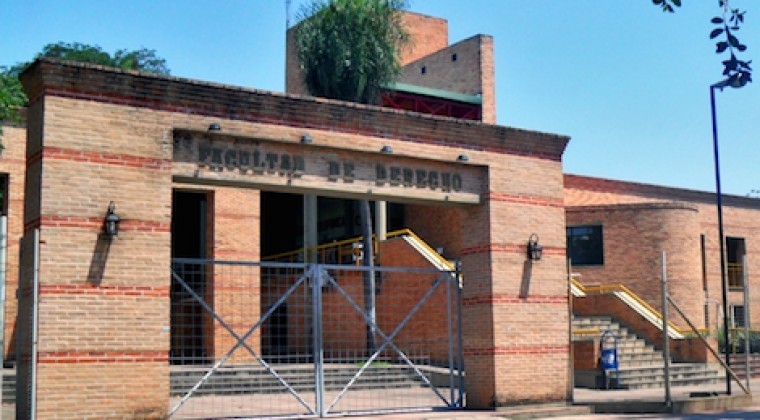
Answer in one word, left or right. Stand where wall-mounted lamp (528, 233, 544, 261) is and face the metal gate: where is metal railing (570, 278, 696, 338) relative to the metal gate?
right

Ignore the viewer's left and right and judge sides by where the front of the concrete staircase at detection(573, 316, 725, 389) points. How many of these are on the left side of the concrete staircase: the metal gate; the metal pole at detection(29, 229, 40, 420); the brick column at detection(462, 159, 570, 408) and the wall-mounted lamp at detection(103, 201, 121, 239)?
0

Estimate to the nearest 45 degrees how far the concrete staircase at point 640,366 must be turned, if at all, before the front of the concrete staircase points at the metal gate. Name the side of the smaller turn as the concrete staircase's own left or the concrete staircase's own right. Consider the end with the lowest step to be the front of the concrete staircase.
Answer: approximately 135° to the concrete staircase's own right

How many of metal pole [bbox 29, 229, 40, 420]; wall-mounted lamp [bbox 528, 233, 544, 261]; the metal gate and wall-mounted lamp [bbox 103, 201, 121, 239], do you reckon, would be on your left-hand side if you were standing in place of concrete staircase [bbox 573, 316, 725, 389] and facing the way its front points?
0

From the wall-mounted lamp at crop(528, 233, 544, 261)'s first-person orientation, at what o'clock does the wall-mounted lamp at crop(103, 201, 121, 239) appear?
the wall-mounted lamp at crop(103, 201, 121, 239) is roughly at 3 o'clock from the wall-mounted lamp at crop(528, 233, 544, 261).

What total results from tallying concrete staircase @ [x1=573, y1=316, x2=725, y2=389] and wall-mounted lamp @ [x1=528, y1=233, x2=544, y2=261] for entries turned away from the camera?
0

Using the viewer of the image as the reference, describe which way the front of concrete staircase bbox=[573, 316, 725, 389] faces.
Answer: facing the viewer and to the right of the viewer

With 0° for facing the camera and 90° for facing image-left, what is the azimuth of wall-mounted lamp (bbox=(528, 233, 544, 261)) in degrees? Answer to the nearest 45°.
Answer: approximately 315°

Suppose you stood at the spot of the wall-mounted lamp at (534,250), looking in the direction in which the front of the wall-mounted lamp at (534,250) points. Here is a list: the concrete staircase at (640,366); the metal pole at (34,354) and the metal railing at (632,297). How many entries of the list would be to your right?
1

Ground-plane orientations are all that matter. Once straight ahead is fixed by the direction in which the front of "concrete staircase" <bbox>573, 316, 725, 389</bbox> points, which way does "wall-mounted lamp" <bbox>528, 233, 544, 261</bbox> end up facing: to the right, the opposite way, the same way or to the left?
the same way

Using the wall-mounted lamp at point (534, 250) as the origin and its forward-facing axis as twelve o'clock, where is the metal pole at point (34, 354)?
The metal pole is roughly at 3 o'clock from the wall-mounted lamp.

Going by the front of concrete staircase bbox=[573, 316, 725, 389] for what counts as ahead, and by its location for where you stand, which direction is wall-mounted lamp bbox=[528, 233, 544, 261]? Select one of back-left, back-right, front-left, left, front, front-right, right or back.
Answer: front-right

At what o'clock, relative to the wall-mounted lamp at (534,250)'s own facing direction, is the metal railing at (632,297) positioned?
The metal railing is roughly at 8 o'clock from the wall-mounted lamp.
